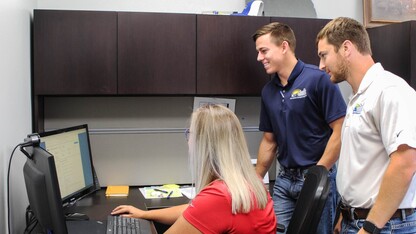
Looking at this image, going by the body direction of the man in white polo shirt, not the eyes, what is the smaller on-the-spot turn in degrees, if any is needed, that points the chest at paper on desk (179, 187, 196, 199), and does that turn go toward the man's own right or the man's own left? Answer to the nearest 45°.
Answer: approximately 45° to the man's own right

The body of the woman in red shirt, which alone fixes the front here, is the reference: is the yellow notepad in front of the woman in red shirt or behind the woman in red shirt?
in front

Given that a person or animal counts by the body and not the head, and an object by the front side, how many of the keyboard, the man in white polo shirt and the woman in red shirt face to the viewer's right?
1

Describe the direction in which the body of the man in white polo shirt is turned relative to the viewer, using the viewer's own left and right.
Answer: facing to the left of the viewer

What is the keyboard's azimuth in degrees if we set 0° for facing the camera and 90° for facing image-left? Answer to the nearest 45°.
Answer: approximately 270°

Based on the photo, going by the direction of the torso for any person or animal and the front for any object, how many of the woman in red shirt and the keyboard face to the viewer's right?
1

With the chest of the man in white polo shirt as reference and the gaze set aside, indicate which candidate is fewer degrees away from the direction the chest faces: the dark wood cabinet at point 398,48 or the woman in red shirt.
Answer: the woman in red shirt

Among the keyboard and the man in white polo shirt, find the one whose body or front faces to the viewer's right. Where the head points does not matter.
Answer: the keyboard

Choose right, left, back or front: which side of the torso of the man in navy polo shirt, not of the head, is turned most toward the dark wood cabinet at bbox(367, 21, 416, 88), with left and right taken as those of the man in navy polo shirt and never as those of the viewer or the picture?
back

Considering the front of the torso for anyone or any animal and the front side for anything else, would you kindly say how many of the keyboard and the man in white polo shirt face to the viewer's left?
1

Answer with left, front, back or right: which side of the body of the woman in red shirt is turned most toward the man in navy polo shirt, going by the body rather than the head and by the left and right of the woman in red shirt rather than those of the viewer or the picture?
right
